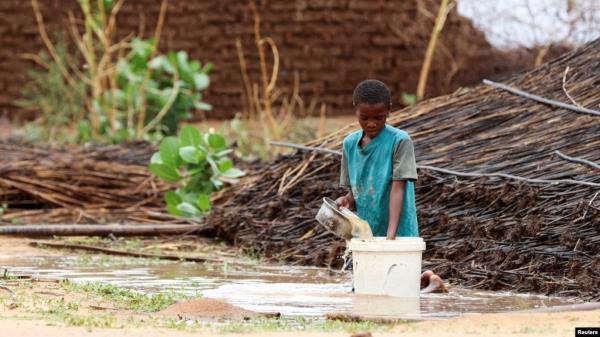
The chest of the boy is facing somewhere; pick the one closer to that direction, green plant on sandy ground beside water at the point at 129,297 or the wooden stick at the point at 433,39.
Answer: the green plant on sandy ground beside water

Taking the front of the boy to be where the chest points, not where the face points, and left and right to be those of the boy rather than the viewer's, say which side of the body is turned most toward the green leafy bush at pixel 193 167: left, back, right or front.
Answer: right

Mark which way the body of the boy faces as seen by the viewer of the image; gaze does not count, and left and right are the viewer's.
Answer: facing the viewer and to the left of the viewer

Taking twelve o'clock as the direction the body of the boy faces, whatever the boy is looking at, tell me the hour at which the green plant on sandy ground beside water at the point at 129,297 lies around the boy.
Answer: The green plant on sandy ground beside water is roughly at 1 o'clock from the boy.

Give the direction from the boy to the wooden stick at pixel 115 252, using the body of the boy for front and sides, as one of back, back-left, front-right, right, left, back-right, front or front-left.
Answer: right

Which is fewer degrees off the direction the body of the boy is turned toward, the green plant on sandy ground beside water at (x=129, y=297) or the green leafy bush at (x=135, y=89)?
the green plant on sandy ground beside water

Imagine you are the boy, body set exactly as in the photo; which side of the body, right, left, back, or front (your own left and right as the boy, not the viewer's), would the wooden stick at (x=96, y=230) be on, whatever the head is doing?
right

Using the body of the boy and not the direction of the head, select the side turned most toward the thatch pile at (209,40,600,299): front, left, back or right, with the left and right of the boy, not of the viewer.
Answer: back

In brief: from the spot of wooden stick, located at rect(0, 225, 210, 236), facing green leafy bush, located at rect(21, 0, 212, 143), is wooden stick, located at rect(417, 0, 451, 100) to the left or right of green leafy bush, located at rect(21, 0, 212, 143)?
right
